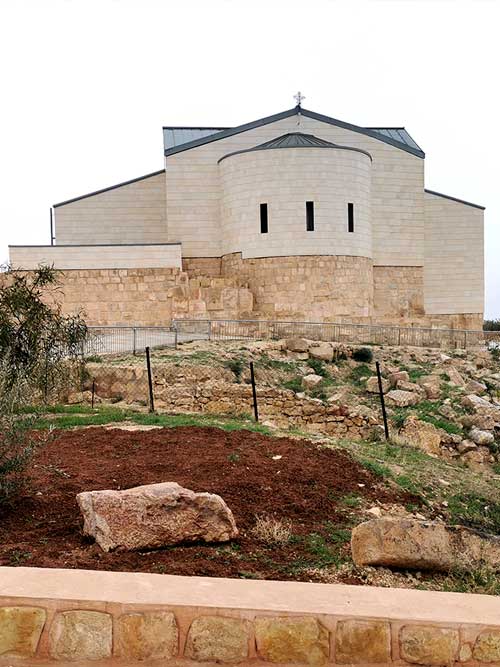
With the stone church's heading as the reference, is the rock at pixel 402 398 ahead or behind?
behind

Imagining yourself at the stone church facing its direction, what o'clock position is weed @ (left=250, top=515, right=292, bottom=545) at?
The weed is roughly at 6 o'clock from the stone church.

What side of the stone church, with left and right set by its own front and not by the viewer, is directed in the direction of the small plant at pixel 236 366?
back

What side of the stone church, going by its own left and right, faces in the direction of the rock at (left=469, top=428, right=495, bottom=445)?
back

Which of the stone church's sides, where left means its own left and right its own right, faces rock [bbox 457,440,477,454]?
back

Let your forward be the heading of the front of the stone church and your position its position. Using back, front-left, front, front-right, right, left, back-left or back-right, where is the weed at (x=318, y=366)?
back

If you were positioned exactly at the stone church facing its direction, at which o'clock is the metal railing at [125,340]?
The metal railing is roughly at 7 o'clock from the stone church.

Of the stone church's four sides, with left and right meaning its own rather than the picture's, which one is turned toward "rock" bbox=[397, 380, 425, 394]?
back

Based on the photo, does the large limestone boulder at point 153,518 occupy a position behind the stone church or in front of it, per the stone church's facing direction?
behind

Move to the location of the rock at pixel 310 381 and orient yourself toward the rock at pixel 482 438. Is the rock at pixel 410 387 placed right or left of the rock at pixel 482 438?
left

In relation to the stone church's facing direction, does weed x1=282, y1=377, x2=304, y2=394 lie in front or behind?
behind

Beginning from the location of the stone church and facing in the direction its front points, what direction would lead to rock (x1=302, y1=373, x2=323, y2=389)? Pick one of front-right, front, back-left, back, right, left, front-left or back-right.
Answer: back

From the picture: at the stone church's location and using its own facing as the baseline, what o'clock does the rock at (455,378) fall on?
The rock is roughly at 5 o'clock from the stone church.

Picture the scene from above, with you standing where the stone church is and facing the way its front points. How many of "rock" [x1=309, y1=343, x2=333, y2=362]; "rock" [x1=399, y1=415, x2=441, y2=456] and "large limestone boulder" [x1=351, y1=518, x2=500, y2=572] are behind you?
3

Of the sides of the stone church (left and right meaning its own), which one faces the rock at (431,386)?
back

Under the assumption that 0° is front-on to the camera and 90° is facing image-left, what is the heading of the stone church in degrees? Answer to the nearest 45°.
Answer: approximately 180°

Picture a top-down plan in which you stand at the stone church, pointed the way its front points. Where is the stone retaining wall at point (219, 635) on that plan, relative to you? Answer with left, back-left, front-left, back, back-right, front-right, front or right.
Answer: back
